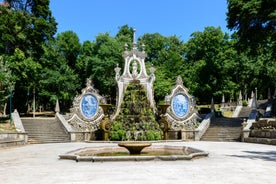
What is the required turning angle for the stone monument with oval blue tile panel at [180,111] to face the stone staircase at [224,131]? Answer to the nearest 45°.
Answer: approximately 45° to its left

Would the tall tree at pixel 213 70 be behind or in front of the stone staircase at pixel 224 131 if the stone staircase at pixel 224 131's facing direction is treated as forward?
behind

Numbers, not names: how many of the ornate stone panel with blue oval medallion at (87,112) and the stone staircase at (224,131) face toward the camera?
2

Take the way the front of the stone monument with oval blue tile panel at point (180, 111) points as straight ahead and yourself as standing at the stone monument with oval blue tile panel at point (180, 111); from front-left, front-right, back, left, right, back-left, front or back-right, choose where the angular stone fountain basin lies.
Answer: front

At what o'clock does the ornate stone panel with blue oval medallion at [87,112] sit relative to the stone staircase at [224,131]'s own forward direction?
The ornate stone panel with blue oval medallion is roughly at 3 o'clock from the stone staircase.

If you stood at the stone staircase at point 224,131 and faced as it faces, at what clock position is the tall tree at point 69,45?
The tall tree is roughly at 4 o'clock from the stone staircase.

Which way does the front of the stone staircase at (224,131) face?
toward the camera

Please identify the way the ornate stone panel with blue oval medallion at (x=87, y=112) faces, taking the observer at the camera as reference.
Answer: facing the viewer

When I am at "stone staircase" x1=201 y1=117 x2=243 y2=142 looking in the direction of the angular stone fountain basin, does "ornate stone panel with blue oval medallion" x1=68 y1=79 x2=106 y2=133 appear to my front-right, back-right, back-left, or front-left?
front-right

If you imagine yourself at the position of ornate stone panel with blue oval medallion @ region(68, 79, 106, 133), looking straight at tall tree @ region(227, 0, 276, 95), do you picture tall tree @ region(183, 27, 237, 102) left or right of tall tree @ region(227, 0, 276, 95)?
left

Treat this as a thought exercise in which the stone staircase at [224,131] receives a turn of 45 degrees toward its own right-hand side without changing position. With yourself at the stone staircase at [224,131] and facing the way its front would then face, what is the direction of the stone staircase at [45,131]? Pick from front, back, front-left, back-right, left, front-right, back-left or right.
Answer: front-right

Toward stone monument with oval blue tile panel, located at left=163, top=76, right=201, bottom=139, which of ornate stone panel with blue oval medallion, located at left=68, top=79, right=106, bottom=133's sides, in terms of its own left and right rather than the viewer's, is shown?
left

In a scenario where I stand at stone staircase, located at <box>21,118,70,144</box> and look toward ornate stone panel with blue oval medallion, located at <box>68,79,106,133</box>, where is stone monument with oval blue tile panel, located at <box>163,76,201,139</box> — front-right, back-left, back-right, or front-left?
front-right

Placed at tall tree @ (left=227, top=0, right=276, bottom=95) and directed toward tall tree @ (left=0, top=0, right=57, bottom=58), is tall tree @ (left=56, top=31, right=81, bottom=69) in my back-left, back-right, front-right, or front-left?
front-right

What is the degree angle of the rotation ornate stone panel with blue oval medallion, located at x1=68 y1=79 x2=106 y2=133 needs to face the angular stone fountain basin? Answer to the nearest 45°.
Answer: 0° — it already faces it
